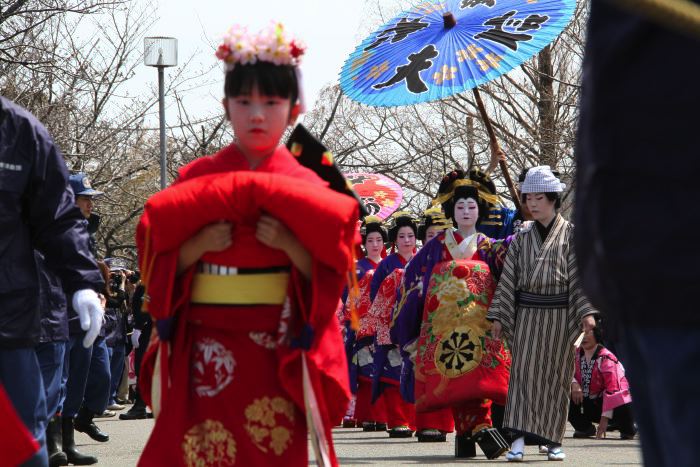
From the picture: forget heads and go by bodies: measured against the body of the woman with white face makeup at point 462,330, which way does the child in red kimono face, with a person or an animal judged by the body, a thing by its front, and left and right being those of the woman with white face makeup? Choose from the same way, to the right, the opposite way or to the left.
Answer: the same way

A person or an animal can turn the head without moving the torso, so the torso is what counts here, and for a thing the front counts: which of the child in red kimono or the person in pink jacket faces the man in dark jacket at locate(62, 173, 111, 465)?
the person in pink jacket

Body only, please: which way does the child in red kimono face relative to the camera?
toward the camera

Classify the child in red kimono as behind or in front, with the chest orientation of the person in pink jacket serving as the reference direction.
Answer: in front

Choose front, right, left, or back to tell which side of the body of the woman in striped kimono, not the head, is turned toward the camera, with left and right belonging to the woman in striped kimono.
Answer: front

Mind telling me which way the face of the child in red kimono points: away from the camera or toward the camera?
toward the camera

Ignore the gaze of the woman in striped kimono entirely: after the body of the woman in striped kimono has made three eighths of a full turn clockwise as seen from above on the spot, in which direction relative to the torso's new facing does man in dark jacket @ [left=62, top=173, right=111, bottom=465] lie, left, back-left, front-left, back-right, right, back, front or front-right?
front-left

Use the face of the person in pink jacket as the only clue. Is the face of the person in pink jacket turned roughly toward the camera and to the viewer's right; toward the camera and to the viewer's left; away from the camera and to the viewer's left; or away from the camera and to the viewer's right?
toward the camera and to the viewer's left

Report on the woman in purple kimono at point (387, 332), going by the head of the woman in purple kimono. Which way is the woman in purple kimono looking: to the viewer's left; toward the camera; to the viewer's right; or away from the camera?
toward the camera

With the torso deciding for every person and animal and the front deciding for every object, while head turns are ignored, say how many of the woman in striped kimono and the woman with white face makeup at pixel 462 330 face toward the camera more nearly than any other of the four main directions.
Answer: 2

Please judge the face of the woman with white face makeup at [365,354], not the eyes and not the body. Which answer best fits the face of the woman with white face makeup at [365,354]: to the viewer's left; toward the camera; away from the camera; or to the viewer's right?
toward the camera

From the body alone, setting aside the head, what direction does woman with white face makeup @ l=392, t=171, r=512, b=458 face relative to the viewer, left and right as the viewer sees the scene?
facing the viewer

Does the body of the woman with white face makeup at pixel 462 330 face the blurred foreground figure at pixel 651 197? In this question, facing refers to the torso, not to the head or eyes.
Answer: yes
